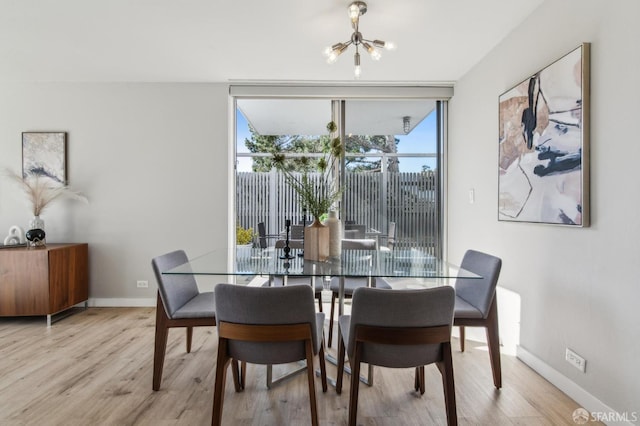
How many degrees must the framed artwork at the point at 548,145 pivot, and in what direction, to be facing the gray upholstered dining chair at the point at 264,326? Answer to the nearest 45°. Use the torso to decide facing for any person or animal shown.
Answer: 0° — it already faces it

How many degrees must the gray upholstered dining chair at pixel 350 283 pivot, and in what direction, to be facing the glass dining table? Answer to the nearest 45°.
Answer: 0° — it already faces it

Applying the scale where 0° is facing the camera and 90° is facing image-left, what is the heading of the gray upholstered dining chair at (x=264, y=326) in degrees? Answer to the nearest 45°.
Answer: approximately 180°

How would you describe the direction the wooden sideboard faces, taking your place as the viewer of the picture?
facing the viewer and to the left of the viewer

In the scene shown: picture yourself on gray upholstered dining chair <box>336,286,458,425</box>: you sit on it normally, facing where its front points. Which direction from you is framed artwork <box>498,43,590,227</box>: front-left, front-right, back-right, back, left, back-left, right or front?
front-right

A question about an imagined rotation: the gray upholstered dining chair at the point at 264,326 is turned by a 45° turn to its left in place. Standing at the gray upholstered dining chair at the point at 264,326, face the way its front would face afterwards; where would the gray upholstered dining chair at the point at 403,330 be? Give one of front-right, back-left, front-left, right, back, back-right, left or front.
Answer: back-right

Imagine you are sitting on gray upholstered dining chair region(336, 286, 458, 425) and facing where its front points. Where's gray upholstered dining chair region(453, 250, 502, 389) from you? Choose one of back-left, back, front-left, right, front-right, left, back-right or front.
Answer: front-right

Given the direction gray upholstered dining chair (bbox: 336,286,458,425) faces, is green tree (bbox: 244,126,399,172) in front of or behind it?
in front

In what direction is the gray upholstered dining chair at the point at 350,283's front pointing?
toward the camera

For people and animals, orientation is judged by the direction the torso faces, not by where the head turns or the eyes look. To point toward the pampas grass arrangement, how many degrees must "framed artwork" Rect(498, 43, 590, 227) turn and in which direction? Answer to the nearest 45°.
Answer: approximately 45° to its right

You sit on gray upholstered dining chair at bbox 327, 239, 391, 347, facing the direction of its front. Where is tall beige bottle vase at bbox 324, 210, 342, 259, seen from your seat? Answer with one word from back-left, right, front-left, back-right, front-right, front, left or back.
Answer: front

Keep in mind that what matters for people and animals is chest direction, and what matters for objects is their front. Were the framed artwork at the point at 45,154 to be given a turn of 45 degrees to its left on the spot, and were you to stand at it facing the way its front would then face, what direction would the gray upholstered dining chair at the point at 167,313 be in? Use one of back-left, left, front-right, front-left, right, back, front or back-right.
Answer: front

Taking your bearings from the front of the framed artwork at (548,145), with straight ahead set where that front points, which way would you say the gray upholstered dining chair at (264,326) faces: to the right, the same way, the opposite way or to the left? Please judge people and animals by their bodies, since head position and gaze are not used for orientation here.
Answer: to the right

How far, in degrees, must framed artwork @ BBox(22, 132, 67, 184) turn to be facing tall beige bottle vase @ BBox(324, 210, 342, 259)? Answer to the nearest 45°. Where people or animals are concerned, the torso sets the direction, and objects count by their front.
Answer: approximately 90° to its left

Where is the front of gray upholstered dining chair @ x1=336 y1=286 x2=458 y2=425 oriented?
away from the camera

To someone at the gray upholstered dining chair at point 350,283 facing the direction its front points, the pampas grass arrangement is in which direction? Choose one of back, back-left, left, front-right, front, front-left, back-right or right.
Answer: right
